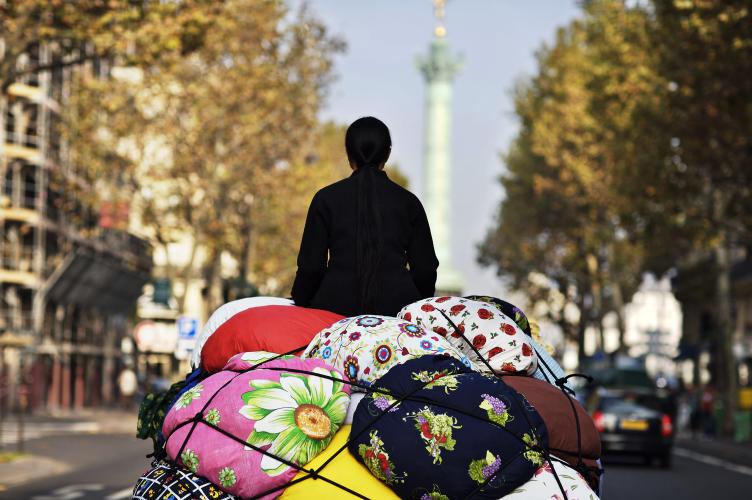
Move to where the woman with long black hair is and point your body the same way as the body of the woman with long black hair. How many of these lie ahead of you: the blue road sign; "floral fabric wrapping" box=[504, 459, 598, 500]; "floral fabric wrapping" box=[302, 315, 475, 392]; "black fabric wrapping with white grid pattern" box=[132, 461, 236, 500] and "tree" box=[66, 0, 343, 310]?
2

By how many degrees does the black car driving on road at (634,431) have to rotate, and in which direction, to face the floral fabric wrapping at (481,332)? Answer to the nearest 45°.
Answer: approximately 180°

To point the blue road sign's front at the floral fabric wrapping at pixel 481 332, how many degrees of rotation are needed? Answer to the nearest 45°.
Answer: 0° — it already faces it

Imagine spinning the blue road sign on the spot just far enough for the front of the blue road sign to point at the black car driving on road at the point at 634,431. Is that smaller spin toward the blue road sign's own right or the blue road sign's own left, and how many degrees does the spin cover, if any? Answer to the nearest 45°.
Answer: approximately 45° to the blue road sign's own left

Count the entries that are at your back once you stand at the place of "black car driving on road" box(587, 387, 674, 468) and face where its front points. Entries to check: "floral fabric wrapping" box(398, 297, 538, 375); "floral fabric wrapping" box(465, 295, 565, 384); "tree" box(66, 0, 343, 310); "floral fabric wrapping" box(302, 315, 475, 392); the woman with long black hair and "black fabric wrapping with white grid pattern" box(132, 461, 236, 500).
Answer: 5

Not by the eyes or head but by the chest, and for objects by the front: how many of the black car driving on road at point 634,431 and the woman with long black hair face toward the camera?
0

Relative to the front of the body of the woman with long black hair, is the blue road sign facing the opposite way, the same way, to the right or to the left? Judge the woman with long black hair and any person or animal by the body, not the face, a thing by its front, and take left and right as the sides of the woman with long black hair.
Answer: the opposite way

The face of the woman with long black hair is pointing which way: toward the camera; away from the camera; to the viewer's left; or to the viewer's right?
away from the camera

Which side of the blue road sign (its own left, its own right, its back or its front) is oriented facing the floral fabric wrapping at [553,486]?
front

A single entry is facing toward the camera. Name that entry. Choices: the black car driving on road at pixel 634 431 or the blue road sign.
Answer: the blue road sign

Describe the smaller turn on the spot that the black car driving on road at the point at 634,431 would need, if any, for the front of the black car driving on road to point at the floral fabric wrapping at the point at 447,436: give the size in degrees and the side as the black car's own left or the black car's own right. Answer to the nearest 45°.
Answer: approximately 180°

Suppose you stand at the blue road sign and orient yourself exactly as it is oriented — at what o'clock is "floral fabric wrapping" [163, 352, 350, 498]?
The floral fabric wrapping is roughly at 12 o'clock from the blue road sign.

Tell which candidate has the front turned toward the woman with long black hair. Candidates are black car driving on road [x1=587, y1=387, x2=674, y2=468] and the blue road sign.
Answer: the blue road sign

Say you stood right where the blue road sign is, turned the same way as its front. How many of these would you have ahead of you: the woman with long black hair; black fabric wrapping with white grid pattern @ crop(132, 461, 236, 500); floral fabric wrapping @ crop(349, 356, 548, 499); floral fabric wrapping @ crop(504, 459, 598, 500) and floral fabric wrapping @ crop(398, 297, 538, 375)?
5

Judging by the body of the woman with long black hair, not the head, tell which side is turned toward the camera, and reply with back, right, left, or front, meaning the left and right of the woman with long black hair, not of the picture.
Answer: back

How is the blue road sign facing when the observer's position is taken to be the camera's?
facing the viewer

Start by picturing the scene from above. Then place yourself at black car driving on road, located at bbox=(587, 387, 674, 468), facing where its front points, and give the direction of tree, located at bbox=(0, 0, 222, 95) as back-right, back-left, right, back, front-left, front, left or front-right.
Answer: back-left

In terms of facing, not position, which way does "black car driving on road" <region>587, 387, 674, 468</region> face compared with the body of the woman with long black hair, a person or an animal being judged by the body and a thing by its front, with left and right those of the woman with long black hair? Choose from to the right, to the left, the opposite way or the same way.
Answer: the same way

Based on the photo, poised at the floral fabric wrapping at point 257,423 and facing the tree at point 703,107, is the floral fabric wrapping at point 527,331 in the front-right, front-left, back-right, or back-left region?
front-right

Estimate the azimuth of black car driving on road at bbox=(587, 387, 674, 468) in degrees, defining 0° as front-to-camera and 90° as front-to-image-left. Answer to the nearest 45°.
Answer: approximately 180°
